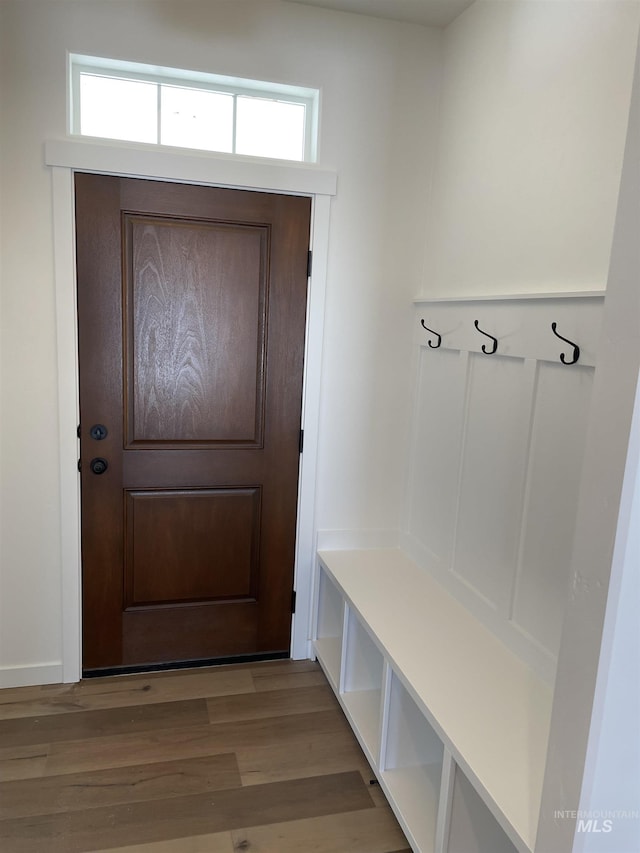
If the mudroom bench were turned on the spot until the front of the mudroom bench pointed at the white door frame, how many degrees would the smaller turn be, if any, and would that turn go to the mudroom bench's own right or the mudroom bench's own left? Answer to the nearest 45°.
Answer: approximately 45° to the mudroom bench's own right

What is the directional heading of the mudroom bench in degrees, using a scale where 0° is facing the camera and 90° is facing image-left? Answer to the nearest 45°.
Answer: approximately 45°
